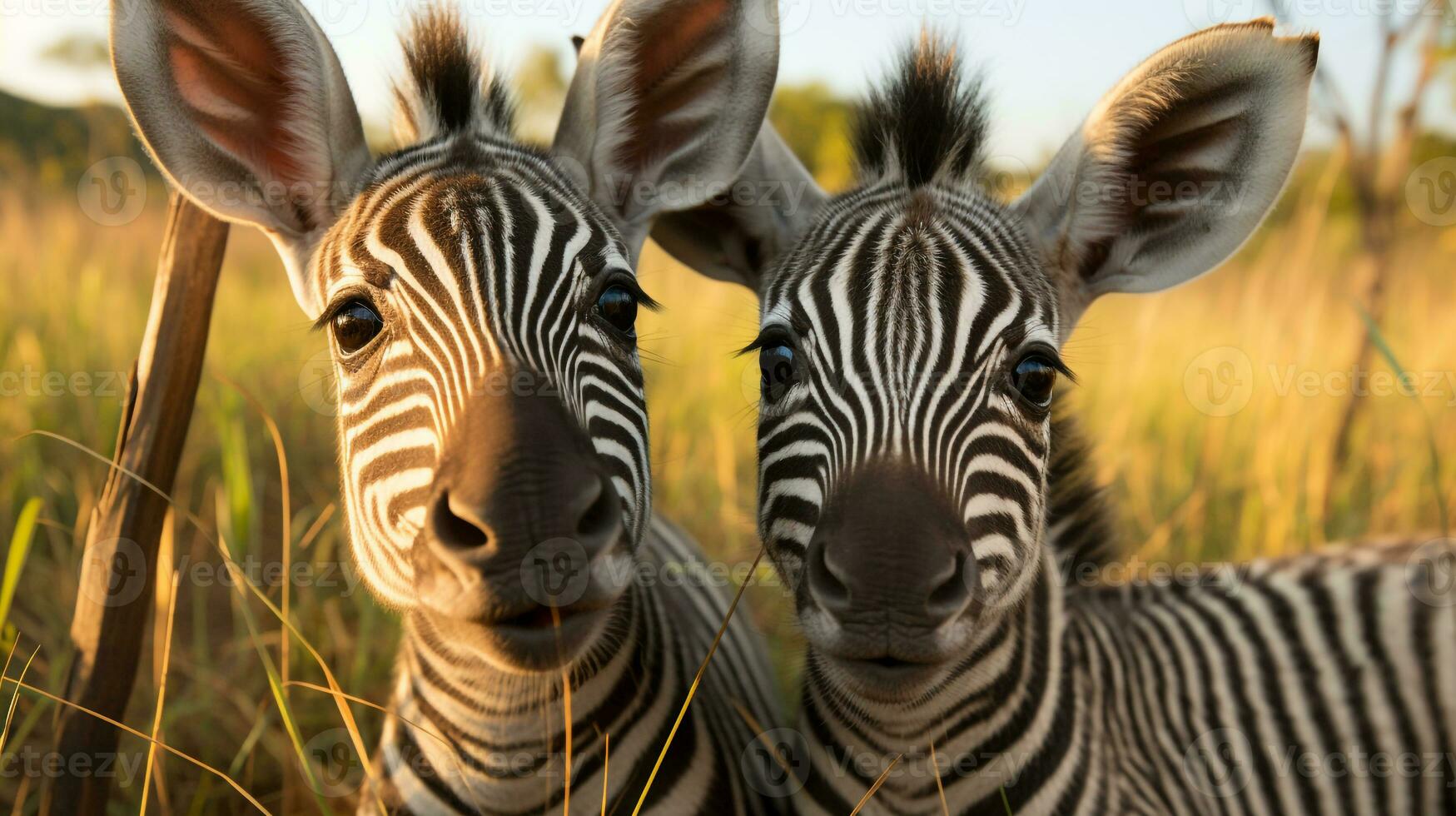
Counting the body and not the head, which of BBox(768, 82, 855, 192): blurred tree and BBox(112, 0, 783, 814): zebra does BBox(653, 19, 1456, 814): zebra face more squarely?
the zebra

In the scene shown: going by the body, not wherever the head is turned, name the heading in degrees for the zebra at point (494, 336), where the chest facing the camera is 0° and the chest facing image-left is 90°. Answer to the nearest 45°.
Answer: approximately 0°

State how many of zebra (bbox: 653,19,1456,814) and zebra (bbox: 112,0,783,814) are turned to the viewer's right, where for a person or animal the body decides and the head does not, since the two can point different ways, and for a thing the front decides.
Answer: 0

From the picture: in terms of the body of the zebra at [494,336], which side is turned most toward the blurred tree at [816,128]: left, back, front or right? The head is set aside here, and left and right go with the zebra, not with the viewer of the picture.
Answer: back

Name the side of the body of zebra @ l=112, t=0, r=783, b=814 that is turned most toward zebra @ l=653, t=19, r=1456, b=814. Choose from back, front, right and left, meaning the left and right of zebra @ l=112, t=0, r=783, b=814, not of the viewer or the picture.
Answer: left

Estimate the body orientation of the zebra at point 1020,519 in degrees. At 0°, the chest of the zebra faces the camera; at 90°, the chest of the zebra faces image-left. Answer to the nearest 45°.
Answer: approximately 45°

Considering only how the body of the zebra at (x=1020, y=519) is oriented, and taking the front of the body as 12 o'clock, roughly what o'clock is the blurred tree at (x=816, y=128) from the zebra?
The blurred tree is roughly at 4 o'clock from the zebra.
